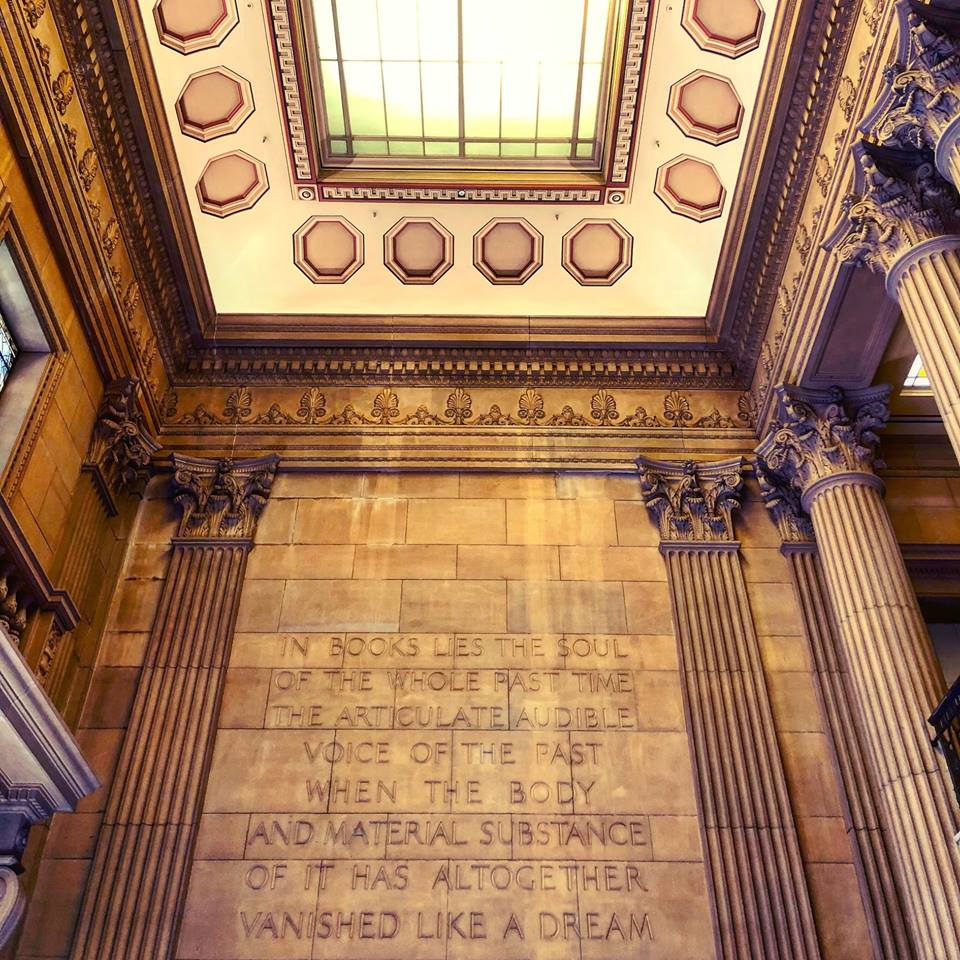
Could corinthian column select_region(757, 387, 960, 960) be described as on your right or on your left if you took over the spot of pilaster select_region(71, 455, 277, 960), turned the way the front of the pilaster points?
on your left

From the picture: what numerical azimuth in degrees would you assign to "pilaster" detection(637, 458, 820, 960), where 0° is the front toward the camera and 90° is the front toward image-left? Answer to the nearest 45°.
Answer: approximately 0°

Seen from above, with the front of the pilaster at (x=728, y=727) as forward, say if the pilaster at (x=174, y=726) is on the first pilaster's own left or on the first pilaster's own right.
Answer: on the first pilaster's own right

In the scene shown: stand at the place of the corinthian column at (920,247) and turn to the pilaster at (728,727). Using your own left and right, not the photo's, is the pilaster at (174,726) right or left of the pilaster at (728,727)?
left

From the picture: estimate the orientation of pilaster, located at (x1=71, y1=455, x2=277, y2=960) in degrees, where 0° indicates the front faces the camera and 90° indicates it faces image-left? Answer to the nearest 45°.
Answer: approximately 0°

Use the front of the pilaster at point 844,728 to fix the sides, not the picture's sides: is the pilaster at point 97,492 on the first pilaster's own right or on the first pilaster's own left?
on the first pilaster's own right

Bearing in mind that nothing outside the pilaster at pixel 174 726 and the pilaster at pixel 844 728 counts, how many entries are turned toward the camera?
2

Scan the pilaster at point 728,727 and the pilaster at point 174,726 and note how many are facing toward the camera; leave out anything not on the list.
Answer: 2
